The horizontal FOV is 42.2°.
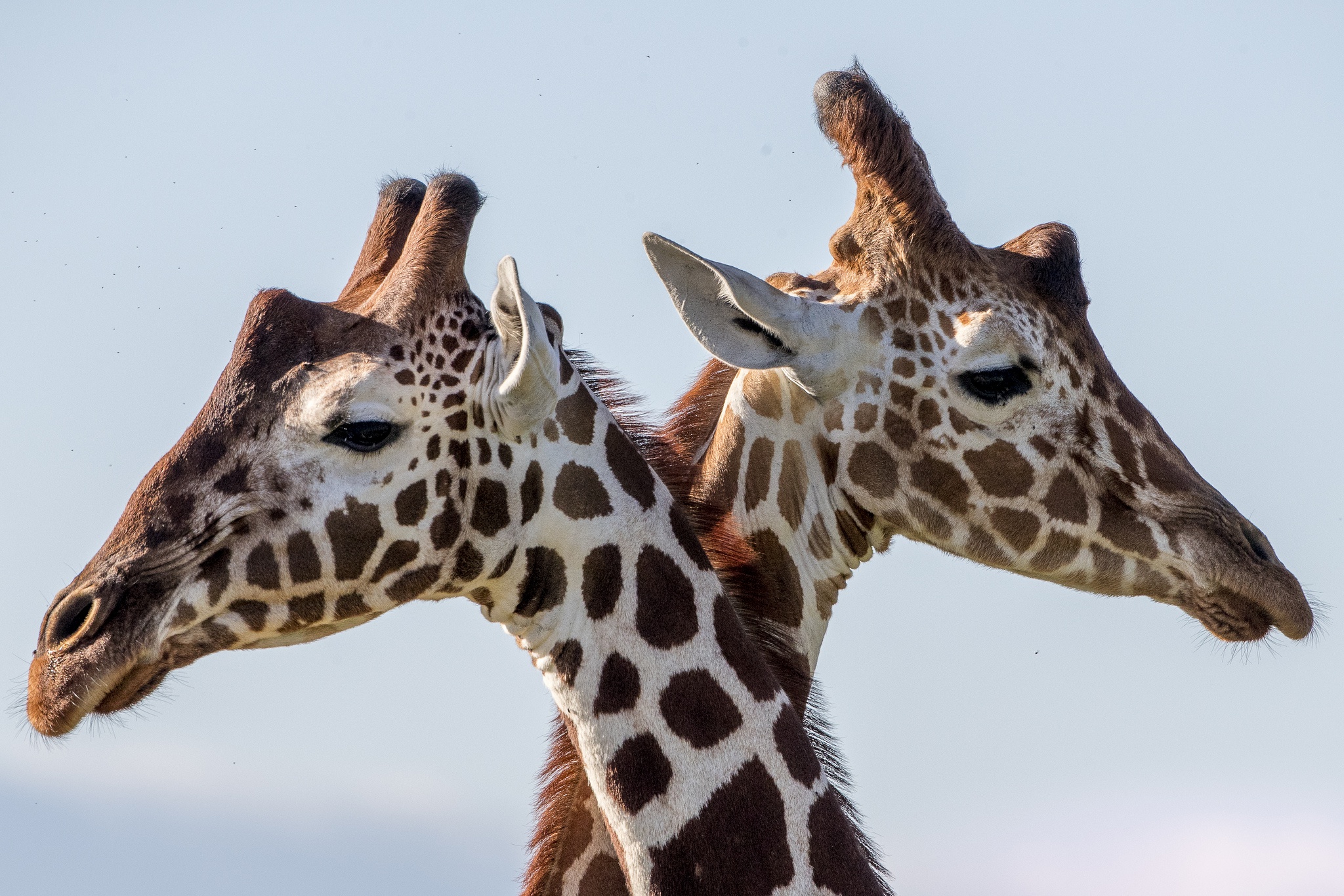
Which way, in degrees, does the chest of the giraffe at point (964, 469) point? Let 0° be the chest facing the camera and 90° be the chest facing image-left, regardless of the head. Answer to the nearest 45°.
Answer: approximately 270°

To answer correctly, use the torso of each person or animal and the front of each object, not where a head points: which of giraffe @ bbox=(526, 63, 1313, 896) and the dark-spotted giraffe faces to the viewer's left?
the dark-spotted giraffe

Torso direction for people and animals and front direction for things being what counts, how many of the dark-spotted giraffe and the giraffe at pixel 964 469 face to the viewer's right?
1

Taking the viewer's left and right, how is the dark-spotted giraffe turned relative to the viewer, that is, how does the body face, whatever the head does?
facing to the left of the viewer

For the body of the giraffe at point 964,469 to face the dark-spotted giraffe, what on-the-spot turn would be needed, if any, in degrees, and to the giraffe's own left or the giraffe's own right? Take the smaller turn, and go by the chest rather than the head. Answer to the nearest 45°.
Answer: approximately 135° to the giraffe's own right

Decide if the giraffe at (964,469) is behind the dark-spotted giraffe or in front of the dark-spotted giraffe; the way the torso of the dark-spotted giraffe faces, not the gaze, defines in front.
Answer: behind

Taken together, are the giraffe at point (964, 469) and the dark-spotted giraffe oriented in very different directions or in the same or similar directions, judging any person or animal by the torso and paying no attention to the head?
very different directions
